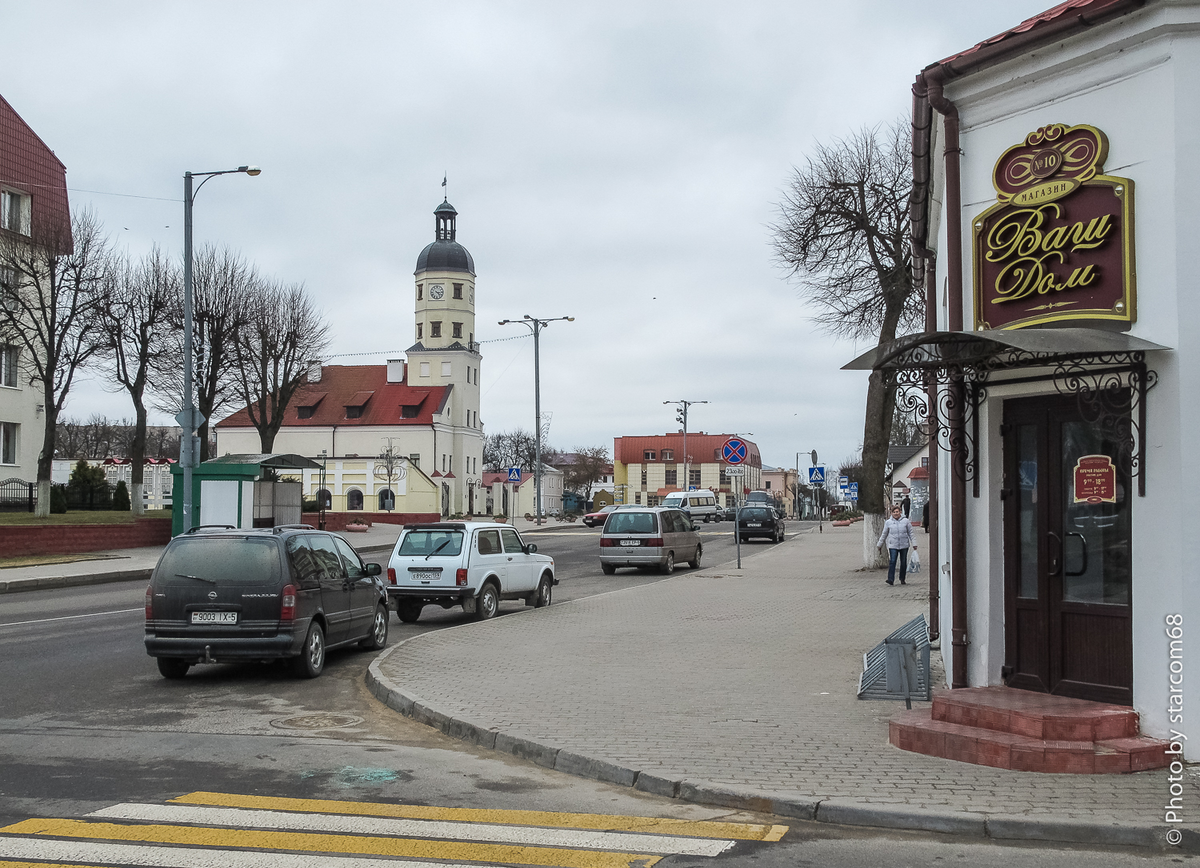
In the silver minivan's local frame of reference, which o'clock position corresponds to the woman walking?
The woman walking is roughly at 3 o'clock from the silver minivan.

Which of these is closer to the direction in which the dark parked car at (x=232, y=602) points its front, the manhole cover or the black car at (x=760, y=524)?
the black car

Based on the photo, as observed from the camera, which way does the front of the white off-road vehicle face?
facing away from the viewer and to the right of the viewer

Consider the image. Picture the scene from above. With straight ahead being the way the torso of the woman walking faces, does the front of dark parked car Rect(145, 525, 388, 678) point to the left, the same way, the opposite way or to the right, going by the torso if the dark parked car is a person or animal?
the opposite way

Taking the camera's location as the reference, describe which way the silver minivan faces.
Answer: facing away from the viewer and to the right of the viewer

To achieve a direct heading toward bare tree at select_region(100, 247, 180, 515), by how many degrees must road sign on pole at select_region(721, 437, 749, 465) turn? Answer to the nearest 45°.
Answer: approximately 135° to its right

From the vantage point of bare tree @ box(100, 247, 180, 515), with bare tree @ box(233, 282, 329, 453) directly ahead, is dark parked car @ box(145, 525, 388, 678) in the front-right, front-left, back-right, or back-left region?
back-right

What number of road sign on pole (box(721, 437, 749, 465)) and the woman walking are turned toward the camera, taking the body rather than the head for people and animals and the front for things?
2
